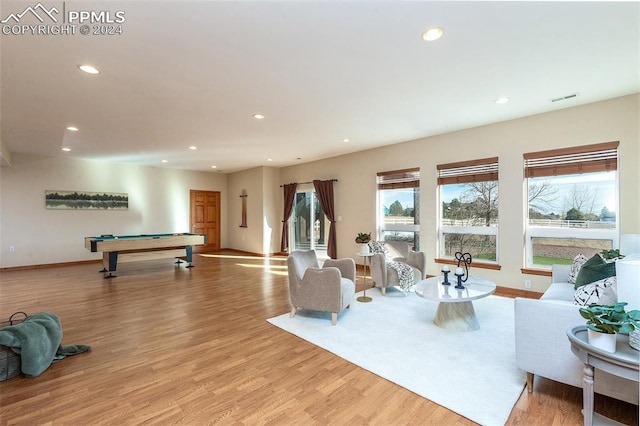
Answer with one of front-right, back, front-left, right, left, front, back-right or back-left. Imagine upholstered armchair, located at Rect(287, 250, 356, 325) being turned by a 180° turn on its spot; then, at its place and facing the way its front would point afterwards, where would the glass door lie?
front-right

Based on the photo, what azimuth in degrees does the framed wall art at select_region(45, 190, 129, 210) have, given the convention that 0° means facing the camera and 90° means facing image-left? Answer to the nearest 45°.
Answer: approximately 0°

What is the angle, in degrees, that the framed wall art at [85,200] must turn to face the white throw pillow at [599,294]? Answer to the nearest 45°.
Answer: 0° — it already faces it

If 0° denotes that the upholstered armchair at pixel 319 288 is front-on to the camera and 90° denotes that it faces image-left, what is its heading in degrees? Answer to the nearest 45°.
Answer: approximately 315°

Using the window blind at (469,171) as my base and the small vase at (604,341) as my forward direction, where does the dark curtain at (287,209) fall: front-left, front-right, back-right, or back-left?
back-right

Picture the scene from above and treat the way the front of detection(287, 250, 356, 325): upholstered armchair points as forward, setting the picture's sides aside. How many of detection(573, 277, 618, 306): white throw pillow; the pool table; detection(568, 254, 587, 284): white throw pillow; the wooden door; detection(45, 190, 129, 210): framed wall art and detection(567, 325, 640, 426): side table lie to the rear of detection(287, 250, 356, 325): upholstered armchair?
3

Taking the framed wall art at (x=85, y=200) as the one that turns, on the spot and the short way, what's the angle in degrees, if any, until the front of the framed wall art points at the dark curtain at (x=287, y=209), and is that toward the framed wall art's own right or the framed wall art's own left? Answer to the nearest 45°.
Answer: approximately 45° to the framed wall art's own left
